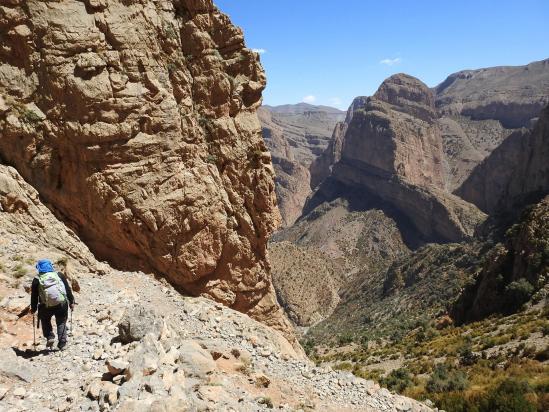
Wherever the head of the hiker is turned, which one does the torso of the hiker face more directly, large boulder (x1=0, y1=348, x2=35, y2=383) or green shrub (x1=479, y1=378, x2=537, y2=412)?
the green shrub

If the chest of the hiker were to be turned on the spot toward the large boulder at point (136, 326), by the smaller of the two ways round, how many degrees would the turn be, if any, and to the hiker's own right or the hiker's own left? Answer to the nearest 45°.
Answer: approximately 90° to the hiker's own right

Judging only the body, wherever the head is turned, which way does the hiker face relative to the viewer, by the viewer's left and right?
facing away from the viewer

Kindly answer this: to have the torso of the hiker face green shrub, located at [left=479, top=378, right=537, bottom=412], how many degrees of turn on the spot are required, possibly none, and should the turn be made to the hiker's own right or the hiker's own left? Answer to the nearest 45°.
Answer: approximately 90° to the hiker's own right

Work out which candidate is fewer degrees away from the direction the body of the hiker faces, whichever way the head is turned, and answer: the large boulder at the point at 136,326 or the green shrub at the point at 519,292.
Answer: the green shrub

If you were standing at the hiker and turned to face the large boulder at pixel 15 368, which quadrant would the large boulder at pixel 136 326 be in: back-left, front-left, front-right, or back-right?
back-left
